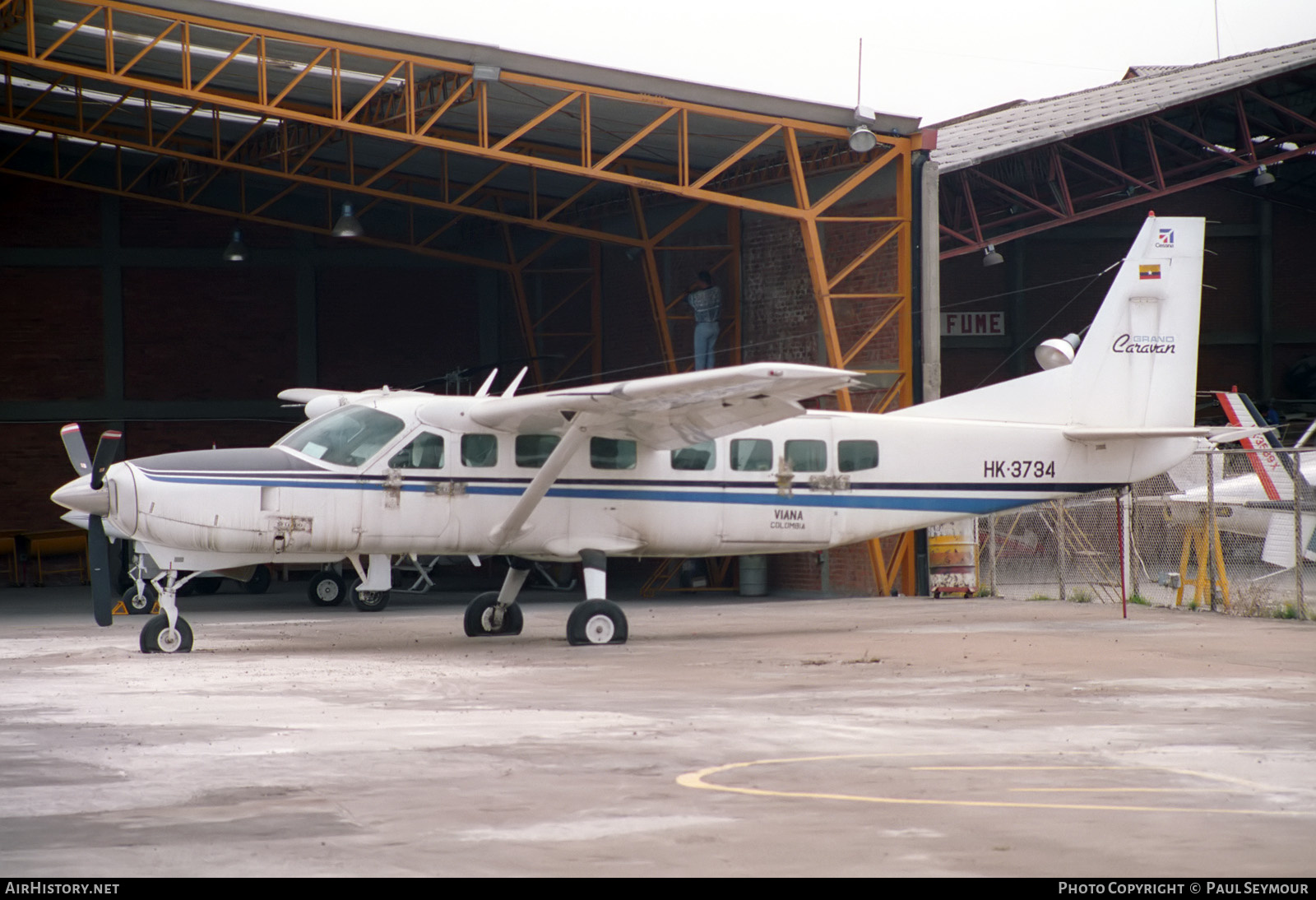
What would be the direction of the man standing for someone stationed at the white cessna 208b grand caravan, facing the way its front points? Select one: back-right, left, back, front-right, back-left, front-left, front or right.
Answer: right

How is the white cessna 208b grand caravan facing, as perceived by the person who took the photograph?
facing to the left of the viewer

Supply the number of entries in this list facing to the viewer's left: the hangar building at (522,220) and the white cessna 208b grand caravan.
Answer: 1

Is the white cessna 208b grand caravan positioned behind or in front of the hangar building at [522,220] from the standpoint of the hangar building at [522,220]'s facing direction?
in front

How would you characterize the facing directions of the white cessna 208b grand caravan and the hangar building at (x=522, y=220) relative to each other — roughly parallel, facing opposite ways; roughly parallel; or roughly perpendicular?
roughly perpendicular

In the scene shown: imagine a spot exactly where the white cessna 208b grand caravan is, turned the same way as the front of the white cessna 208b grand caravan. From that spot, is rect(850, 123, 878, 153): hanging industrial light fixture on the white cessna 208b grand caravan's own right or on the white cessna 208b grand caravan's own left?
on the white cessna 208b grand caravan's own right

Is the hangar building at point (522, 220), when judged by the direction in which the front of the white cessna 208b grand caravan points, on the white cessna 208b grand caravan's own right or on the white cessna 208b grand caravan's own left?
on the white cessna 208b grand caravan's own right

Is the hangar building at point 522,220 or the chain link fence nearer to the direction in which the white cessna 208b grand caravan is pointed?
the hangar building

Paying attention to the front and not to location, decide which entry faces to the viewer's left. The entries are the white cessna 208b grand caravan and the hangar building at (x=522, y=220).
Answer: the white cessna 208b grand caravan

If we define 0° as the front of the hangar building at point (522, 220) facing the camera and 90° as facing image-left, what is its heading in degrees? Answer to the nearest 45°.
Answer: approximately 0°
